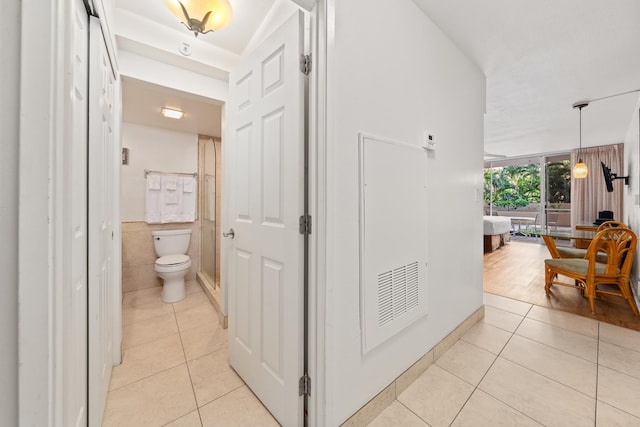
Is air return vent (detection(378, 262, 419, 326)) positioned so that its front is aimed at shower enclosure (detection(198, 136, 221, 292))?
no

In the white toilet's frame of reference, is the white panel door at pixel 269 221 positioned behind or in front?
in front

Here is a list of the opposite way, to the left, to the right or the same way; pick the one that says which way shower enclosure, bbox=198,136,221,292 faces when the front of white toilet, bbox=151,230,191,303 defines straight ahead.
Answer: to the right

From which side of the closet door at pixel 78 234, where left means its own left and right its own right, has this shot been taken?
right

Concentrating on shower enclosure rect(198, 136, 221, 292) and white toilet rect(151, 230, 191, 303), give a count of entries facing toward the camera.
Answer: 1

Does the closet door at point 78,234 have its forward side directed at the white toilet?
no

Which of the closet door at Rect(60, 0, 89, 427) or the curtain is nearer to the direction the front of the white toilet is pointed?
the closet door

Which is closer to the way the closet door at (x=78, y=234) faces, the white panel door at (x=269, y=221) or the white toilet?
the white panel door

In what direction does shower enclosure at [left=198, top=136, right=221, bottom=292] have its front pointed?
to the viewer's left

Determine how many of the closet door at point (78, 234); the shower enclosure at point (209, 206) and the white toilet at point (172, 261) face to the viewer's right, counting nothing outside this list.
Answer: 1

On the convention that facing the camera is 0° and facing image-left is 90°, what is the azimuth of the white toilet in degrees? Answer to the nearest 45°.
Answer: approximately 0°
